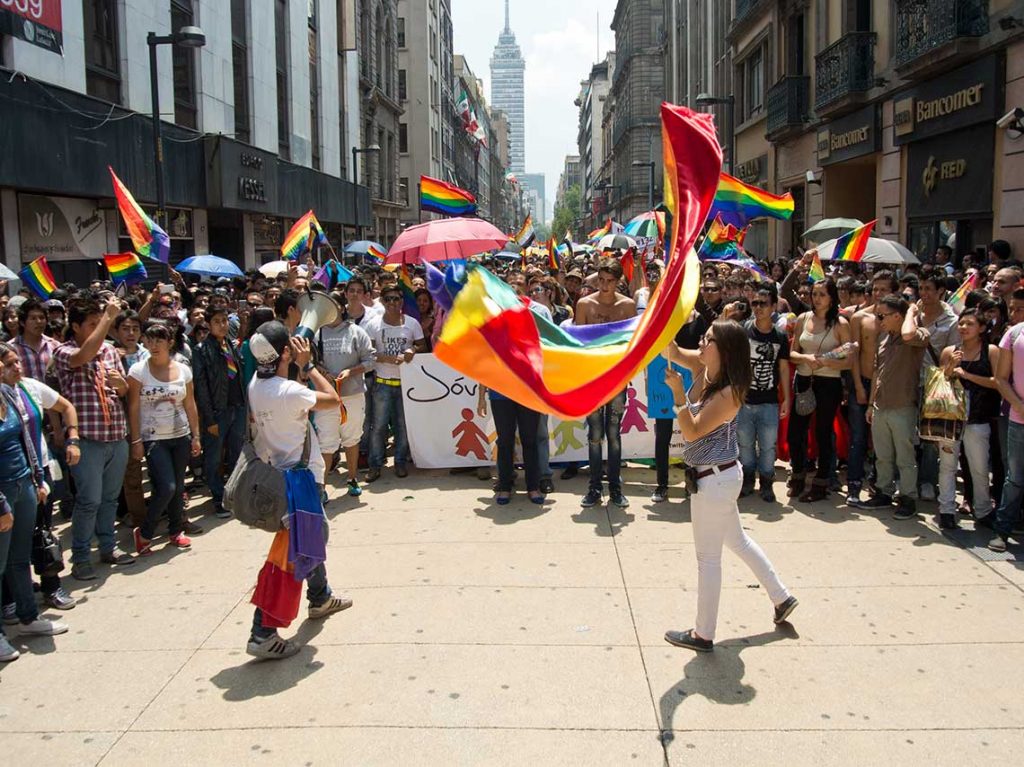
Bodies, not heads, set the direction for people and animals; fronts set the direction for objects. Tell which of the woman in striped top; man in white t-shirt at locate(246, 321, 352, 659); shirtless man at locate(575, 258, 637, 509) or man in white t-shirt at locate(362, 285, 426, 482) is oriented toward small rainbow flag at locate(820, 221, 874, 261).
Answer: man in white t-shirt at locate(246, 321, 352, 659)

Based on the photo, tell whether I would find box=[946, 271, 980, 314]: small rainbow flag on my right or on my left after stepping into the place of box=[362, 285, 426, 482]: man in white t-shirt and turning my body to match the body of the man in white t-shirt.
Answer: on my left

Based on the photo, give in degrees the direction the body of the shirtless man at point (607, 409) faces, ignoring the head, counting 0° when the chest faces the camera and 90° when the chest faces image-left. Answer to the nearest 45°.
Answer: approximately 0°

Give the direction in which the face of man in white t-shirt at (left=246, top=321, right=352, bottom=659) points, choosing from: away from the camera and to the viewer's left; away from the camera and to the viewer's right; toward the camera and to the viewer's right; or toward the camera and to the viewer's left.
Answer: away from the camera and to the viewer's right

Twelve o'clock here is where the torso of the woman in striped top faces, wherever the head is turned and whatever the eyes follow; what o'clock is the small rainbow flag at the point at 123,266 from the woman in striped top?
The small rainbow flag is roughly at 1 o'clock from the woman in striped top.

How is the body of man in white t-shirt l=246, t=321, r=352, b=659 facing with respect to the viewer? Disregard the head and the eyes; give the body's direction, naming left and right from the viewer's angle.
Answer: facing away from the viewer and to the right of the viewer

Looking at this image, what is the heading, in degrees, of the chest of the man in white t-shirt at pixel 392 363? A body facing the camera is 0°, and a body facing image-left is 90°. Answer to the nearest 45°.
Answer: approximately 0°

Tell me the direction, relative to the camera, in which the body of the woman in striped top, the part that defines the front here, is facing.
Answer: to the viewer's left
